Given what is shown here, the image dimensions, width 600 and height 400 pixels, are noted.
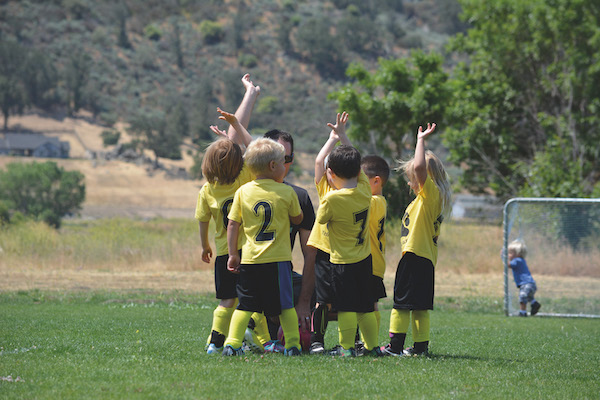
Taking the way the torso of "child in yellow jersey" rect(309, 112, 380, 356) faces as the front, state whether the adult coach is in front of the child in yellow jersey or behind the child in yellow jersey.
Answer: in front

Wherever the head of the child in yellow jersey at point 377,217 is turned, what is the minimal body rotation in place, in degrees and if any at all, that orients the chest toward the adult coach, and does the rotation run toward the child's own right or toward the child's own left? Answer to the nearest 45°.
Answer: approximately 45° to the child's own left

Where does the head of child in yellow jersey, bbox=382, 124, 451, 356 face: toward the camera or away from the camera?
away from the camera

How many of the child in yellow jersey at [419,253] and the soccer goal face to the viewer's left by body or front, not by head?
1

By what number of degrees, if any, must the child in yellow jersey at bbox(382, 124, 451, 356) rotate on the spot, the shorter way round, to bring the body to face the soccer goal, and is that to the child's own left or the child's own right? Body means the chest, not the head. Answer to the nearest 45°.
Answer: approximately 90° to the child's own right

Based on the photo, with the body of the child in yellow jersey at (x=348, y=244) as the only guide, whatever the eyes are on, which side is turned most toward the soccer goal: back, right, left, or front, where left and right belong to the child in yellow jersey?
right

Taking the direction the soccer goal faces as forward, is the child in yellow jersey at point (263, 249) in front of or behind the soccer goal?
in front

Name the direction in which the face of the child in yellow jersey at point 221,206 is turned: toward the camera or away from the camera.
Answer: away from the camera

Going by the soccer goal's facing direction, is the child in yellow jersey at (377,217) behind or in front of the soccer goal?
in front

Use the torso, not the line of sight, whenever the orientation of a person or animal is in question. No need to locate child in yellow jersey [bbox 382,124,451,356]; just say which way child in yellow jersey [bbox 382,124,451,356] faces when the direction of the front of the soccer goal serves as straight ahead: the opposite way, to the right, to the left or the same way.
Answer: to the right

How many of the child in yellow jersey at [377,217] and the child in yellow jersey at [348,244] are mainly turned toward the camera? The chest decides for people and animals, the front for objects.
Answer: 0
